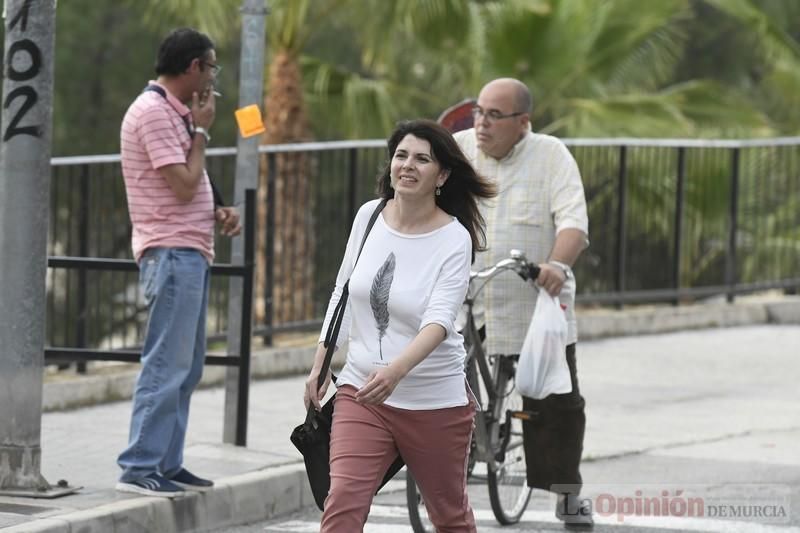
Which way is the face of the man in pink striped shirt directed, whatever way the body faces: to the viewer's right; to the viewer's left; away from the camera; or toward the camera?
to the viewer's right

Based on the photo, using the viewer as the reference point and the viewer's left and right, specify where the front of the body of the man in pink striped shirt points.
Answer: facing to the right of the viewer

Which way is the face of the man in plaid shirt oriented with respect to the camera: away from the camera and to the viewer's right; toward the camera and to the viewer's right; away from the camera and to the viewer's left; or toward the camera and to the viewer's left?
toward the camera and to the viewer's left

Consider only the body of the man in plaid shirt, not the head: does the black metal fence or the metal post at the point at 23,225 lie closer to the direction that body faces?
the metal post

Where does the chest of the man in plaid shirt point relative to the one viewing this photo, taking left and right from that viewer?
facing the viewer and to the left of the viewer

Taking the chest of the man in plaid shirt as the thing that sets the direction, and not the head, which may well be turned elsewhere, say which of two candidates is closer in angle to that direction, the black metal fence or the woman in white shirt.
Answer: the woman in white shirt

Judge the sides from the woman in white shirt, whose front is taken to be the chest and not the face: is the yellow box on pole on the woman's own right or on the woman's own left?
on the woman's own right

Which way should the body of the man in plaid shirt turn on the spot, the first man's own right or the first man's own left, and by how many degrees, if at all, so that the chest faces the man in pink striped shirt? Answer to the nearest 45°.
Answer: approximately 45° to the first man's own right

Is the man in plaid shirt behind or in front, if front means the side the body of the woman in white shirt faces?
behind

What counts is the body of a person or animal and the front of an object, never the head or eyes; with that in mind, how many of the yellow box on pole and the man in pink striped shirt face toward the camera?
1
